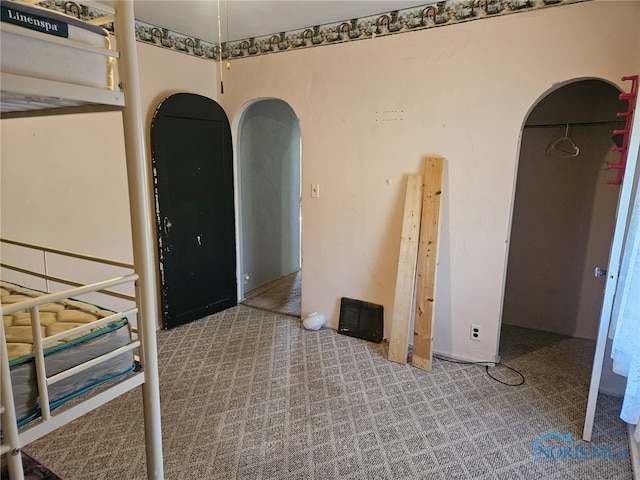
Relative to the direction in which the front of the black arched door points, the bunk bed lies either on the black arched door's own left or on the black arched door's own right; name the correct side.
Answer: on the black arched door's own right

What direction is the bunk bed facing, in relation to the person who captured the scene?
facing the viewer and to the right of the viewer

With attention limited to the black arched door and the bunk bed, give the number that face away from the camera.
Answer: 0

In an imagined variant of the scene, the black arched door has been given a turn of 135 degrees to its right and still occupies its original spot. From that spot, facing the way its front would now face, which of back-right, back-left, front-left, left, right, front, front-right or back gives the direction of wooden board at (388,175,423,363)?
back-left

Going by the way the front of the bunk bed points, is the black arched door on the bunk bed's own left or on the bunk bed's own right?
on the bunk bed's own left

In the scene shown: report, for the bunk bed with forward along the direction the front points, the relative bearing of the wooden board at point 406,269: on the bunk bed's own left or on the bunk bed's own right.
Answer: on the bunk bed's own left

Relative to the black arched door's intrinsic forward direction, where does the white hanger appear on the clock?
The white hanger is roughly at 11 o'clock from the black arched door.
